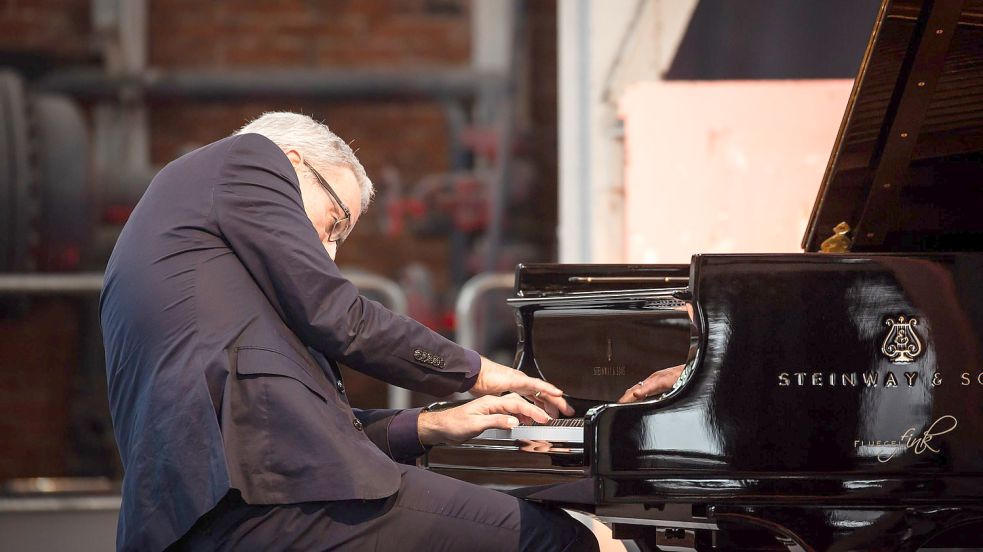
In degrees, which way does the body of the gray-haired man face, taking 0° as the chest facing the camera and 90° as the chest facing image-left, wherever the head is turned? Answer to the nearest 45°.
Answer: approximately 270°

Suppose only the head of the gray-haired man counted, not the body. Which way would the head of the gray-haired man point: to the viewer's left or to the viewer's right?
to the viewer's right

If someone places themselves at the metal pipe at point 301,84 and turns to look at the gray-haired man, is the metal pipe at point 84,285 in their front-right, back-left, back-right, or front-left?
front-right
